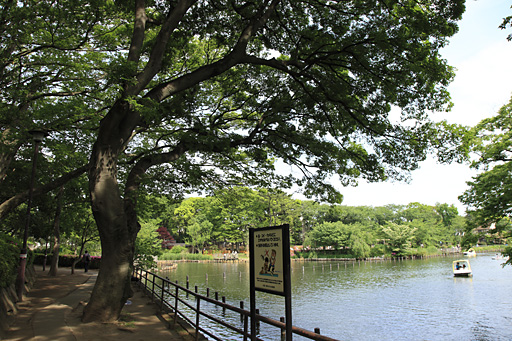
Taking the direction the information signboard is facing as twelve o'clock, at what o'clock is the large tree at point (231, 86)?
The large tree is roughly at 4 o'clock from the information signboard.

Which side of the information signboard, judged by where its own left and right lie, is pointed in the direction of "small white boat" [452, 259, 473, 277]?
back

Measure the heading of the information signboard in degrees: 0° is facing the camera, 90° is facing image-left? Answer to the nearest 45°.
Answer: approximately 45°
